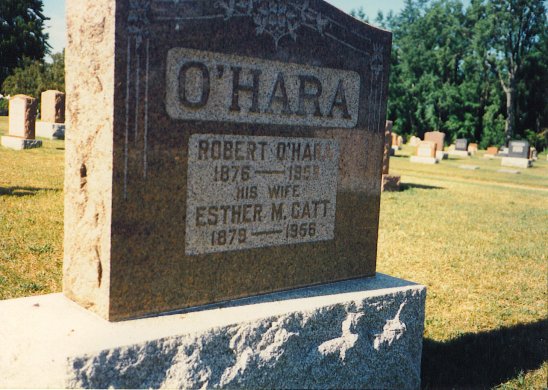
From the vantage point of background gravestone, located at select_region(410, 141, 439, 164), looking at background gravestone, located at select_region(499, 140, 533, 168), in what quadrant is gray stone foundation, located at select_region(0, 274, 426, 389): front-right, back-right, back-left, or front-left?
back-right

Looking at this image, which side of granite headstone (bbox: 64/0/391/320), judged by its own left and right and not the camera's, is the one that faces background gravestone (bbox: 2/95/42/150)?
back

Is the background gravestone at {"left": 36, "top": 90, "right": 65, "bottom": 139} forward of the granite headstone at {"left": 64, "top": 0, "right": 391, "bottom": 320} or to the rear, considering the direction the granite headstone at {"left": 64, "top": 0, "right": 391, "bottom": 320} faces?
to the rear

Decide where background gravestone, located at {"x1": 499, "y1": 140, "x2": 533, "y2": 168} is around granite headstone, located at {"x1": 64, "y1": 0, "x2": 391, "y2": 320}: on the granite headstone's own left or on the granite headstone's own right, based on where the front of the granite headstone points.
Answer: on the granite headstone's own left

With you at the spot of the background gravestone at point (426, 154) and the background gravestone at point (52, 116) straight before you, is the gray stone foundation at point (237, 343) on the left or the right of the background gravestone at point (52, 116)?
left

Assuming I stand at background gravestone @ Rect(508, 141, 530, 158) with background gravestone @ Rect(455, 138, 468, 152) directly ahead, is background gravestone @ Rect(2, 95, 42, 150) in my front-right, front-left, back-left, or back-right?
back-left

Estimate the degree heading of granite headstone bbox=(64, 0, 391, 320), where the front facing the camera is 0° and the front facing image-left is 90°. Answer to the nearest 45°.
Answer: approximately 315°

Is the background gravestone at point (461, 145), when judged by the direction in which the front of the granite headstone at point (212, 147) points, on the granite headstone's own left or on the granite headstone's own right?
on the granite headstone's own left
